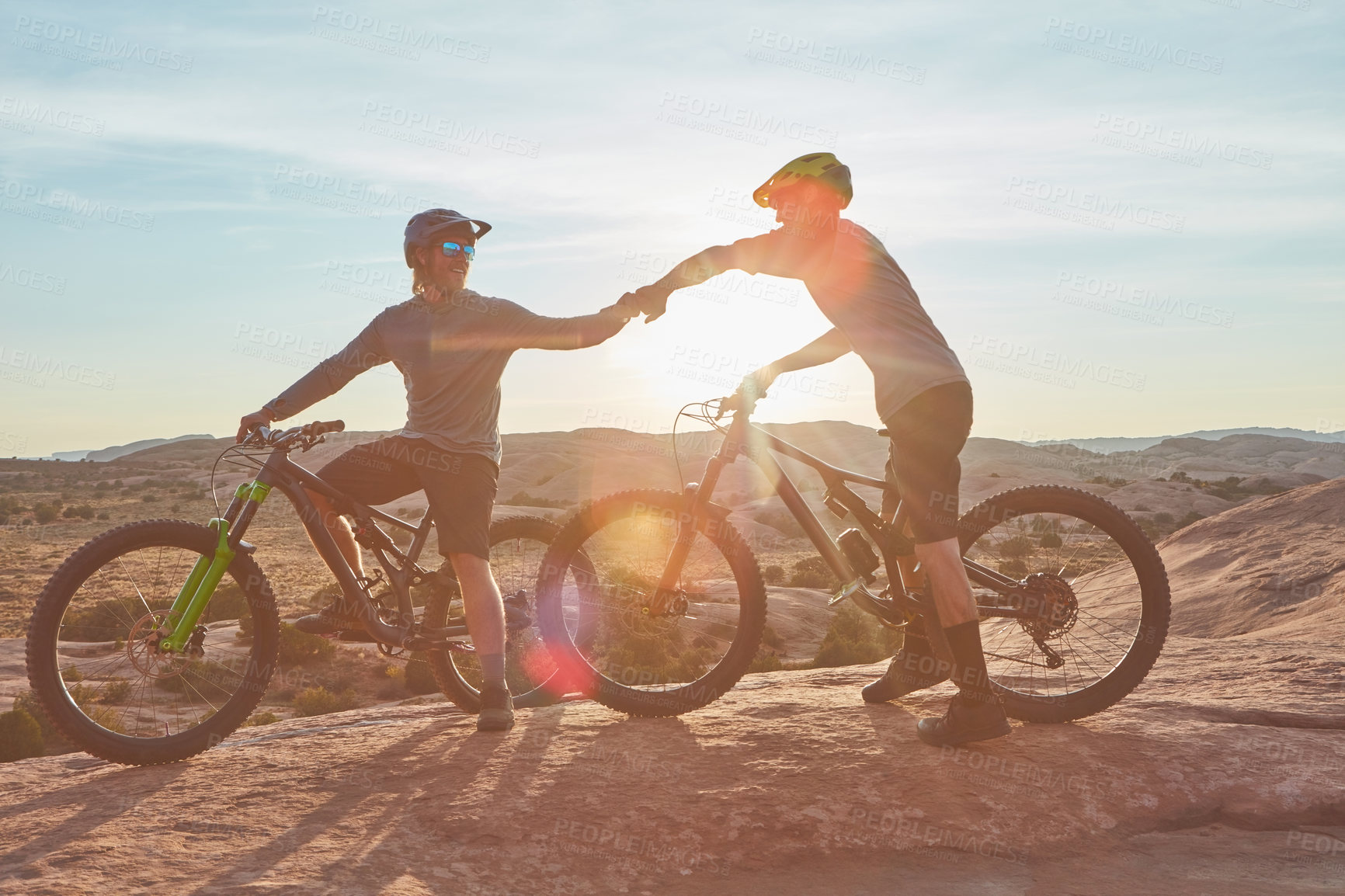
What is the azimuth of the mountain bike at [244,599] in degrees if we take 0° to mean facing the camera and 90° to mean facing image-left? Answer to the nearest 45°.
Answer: approximately 45°

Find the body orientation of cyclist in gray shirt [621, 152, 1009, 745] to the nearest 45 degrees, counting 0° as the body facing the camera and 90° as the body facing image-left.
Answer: approximately 90°

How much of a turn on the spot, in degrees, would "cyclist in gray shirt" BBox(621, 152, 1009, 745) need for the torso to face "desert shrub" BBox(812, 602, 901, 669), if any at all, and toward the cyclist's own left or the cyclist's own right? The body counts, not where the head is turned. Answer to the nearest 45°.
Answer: approximately 90° to the cyclist's own right

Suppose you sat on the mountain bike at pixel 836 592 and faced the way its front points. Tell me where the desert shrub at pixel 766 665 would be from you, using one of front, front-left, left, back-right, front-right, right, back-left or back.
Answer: right

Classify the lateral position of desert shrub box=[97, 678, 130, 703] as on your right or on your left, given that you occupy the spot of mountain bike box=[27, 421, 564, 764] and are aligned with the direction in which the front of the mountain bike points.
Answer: on your right

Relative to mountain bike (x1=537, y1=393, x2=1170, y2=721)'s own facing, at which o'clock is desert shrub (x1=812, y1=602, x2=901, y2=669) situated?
The desert shrub is roughly at 3 o'clock from the mountain bike.

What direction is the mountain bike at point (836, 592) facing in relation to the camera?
to the viewer's left

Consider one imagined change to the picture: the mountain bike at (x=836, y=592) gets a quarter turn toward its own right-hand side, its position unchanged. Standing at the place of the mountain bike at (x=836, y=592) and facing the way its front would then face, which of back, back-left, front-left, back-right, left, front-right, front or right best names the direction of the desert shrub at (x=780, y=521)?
front

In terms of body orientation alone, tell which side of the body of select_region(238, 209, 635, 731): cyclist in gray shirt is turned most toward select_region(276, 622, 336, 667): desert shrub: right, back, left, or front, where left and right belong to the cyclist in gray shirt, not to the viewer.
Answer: back

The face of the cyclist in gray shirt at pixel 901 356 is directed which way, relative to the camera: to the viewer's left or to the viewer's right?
to the viewer's left

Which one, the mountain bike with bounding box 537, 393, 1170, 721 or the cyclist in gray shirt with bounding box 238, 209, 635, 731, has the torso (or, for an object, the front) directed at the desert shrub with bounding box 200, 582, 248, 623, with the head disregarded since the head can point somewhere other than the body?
the mountain bike
